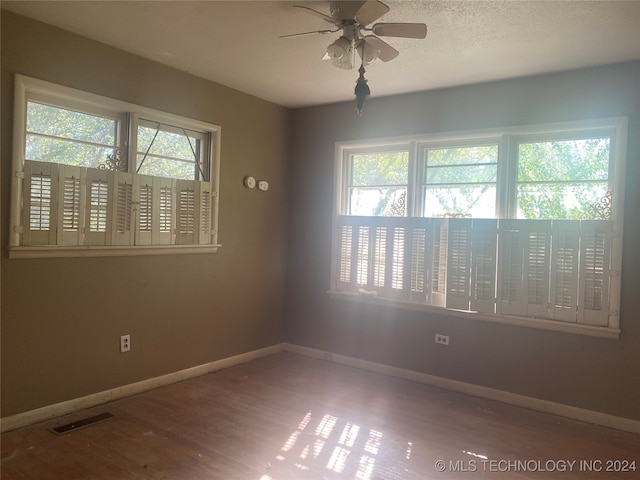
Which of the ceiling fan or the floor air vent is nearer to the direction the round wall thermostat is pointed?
the ceiling fan

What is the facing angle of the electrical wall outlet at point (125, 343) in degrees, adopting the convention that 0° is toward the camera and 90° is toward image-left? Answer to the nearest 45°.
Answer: approximately 315°

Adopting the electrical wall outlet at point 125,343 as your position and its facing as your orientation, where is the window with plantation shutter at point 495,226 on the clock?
The window with plantation shutter is roughly at 11 o'clock from the electrical wall outlet.

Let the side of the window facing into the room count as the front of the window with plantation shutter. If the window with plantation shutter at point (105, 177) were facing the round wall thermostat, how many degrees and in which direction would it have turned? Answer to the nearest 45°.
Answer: approximately 90° to its left

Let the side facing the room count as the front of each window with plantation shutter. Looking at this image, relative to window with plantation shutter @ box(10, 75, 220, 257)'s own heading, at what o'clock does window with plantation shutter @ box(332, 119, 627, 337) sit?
window with plantation shutter @ box(332, 119, 627, 337) is roughly at 11 o'clock from window with plantation shutter @ box(10, 75, 220, 257).

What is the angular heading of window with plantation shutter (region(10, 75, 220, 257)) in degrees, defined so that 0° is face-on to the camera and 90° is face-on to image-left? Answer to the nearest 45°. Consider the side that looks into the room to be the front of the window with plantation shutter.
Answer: approximately 315°
